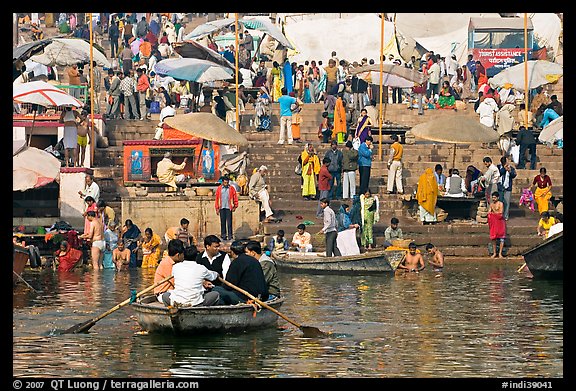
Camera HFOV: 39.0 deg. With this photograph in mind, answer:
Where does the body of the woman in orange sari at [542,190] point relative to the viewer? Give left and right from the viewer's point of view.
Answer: facing the viewer

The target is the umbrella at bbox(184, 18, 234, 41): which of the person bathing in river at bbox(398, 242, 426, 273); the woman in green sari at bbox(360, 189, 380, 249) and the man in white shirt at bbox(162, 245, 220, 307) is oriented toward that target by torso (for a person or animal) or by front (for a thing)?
the man in white shirt

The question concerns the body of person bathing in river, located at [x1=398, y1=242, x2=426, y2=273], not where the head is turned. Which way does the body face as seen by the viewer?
toward the camera

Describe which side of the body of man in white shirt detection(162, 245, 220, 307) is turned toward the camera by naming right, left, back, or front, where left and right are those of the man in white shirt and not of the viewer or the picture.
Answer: back

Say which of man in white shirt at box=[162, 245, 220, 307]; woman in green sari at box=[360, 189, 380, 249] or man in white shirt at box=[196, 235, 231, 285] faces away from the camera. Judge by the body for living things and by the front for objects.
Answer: man in white shirt at box=[162, 245, 220, 307]

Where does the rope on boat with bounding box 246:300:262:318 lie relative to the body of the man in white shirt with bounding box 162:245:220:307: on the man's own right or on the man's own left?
on the man's own right

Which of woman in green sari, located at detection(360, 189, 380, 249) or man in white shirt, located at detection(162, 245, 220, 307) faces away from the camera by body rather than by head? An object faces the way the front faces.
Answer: the man in white shirt

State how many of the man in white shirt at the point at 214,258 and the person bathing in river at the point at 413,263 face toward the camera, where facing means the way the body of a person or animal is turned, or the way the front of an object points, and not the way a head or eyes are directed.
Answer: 2
